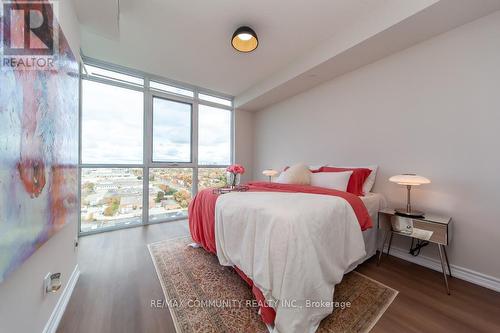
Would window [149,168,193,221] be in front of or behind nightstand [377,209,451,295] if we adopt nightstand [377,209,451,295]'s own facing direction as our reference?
in front

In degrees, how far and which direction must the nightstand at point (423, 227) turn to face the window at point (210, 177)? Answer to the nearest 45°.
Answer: approximately 45° to its right

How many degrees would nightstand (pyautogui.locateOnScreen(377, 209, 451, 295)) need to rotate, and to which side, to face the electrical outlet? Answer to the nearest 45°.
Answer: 0° — it already faces it

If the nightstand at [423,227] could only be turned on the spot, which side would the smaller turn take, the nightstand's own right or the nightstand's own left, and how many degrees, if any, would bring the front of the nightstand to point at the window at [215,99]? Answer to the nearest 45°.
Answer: approximately 45° to the nightstand's own right

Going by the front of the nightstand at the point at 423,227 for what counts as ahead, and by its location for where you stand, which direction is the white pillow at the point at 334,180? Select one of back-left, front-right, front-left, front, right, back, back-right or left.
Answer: front-right

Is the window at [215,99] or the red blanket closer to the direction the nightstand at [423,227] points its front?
the red blanket

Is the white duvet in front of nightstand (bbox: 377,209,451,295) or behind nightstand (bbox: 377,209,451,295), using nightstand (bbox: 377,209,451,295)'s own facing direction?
in front

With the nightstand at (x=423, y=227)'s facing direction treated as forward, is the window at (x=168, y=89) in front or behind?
in front

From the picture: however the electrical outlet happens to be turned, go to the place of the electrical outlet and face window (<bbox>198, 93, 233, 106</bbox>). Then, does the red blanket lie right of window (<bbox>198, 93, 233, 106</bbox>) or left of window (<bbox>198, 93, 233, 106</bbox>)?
right

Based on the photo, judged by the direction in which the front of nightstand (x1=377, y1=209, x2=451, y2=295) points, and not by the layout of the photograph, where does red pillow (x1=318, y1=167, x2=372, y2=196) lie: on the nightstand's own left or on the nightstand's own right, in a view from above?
on the nightstand's own right

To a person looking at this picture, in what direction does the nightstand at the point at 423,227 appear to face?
facing the viewer and to the left of the viewer

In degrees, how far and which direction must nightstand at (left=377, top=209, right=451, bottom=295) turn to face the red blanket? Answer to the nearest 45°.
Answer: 0° — it already faces it

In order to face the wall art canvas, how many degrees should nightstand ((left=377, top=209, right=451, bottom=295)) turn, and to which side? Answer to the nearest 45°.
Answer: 0° — it already faces it

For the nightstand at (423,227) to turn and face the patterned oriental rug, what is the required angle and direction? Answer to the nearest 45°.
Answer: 0° — it already faces it

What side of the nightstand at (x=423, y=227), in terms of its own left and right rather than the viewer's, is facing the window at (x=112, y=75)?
front
